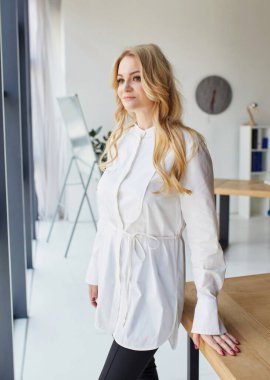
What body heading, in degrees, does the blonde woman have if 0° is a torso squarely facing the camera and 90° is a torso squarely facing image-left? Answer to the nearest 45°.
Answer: approximately 45°

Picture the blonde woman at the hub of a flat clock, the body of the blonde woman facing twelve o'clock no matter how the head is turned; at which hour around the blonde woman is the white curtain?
The white curtain is roughly at 4 o'clock from the blonde woman.

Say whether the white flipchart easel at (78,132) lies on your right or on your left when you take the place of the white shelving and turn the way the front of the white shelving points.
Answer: on your right

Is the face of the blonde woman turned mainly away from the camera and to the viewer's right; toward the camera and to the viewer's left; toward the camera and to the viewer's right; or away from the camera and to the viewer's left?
toward the camera and to the viewer's left

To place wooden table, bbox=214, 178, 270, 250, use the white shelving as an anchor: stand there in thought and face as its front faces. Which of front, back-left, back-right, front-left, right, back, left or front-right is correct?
front-right

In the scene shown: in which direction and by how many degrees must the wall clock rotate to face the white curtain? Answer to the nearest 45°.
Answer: approximately 45° to its right
